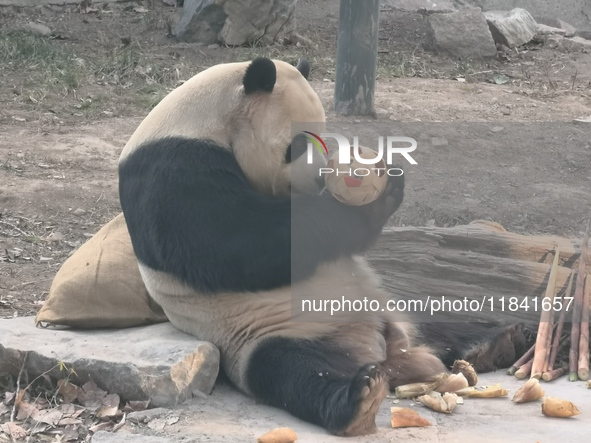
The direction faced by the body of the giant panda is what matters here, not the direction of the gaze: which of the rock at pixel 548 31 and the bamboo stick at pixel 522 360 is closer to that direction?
the bamboo stick

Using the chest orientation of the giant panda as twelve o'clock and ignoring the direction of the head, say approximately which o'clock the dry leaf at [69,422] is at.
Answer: The dry leaf is roughly at 5 o'clock from the giant panda.

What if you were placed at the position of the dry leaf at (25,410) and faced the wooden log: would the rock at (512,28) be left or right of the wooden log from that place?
left

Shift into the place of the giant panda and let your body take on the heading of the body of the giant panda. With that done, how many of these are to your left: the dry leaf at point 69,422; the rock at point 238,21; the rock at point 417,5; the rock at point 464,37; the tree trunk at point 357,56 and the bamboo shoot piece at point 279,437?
4

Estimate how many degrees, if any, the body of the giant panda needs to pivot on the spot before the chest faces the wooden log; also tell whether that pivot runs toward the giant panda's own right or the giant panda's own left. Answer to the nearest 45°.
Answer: approximately 45° to the giant panda's own left

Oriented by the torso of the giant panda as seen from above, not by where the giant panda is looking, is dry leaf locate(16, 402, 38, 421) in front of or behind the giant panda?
behind

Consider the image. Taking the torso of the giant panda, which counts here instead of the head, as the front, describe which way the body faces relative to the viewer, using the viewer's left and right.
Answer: facing to the right of the viewer

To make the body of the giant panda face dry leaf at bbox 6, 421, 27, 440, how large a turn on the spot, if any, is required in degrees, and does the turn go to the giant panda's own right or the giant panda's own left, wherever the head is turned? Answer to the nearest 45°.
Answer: approximately 135° to the giant panda's own right

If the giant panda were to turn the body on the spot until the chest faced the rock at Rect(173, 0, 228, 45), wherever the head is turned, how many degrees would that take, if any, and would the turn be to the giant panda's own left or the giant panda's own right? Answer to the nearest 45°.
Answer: approximately 90° to the giant panda's own left

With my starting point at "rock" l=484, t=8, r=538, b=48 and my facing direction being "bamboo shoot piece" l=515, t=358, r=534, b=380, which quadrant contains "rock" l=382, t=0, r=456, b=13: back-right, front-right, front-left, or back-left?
back-right
